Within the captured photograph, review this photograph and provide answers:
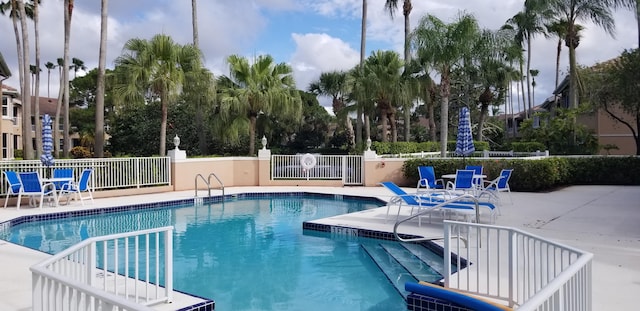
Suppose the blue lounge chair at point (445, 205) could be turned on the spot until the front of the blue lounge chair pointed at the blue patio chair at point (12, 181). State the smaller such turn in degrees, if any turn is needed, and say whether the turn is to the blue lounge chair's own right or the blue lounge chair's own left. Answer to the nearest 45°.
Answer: approximately 180°

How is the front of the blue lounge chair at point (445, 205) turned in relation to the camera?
facing to the right of the viewer

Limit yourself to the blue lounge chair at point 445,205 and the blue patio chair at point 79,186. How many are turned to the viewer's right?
1

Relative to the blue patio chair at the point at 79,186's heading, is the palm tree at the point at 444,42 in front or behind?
behind

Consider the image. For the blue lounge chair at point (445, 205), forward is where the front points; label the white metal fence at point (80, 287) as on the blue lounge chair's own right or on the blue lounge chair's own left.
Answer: on the blue lounge chair's own right

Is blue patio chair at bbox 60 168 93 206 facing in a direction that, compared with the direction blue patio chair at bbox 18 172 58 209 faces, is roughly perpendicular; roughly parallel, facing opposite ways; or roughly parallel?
roughly perpendicular

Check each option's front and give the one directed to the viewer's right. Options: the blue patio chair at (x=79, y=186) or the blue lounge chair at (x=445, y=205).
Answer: the blue lounge chair
